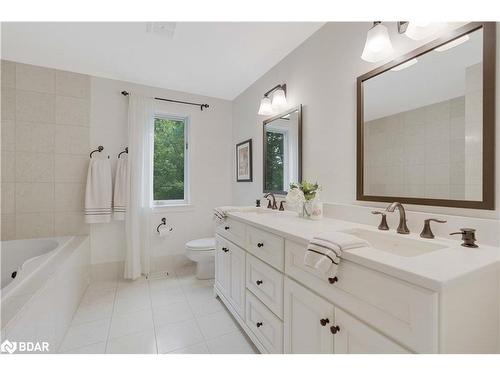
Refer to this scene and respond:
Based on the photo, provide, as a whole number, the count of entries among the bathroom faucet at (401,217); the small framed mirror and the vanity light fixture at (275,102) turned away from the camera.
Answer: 0

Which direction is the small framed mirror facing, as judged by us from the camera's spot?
facing the viewer and to the left of the viewer

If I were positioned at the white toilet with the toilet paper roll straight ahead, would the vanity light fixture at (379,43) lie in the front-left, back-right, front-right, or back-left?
back-left

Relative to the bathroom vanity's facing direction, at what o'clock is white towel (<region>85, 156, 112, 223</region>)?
The white towel is roughly at 2 o'clock from the bathroom vanity.

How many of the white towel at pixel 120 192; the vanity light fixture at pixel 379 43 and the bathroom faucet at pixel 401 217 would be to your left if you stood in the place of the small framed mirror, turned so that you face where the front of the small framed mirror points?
2

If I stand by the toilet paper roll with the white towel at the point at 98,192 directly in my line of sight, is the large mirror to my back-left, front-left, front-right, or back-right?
back-left

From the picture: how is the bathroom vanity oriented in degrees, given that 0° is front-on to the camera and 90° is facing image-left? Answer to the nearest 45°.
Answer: approximately 45°

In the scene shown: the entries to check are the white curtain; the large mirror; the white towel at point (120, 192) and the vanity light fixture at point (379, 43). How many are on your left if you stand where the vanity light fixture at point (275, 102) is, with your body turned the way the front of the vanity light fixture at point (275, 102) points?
2
